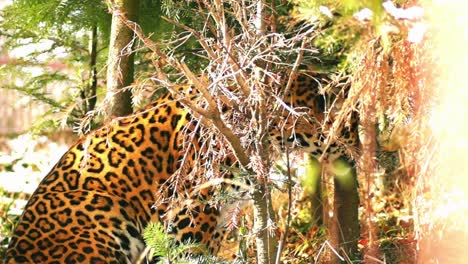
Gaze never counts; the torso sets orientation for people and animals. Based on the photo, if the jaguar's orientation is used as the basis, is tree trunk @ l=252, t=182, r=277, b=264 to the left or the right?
on its right

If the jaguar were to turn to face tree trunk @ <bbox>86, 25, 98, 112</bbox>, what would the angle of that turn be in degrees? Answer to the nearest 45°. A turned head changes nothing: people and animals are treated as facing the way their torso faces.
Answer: approximately 90° to its left

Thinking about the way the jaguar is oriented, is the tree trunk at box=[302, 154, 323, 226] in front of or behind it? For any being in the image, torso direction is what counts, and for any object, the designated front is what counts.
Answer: in front

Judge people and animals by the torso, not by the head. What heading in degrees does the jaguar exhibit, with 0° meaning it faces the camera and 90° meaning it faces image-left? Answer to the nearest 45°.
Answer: approximately 270°

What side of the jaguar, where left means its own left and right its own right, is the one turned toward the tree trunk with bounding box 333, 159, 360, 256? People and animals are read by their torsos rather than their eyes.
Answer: front
